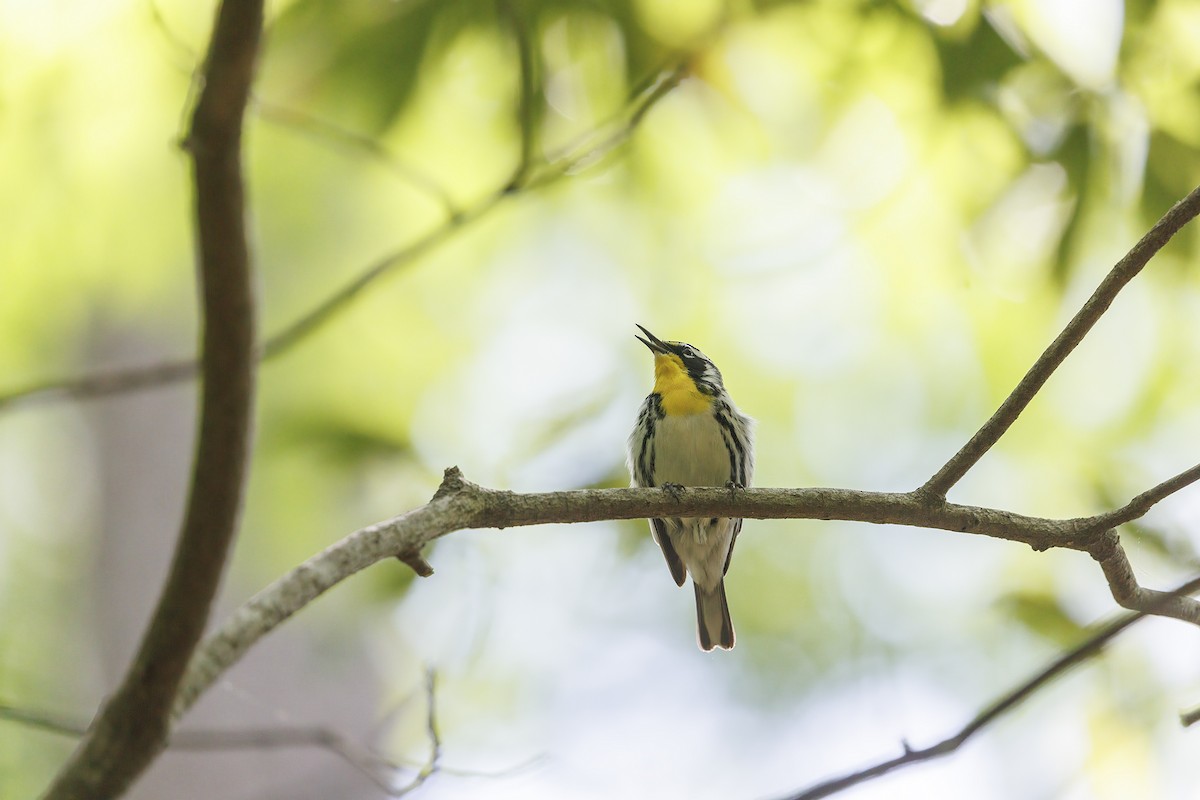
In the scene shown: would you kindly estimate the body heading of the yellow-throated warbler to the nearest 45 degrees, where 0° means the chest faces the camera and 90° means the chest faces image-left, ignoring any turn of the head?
approximately 0°
